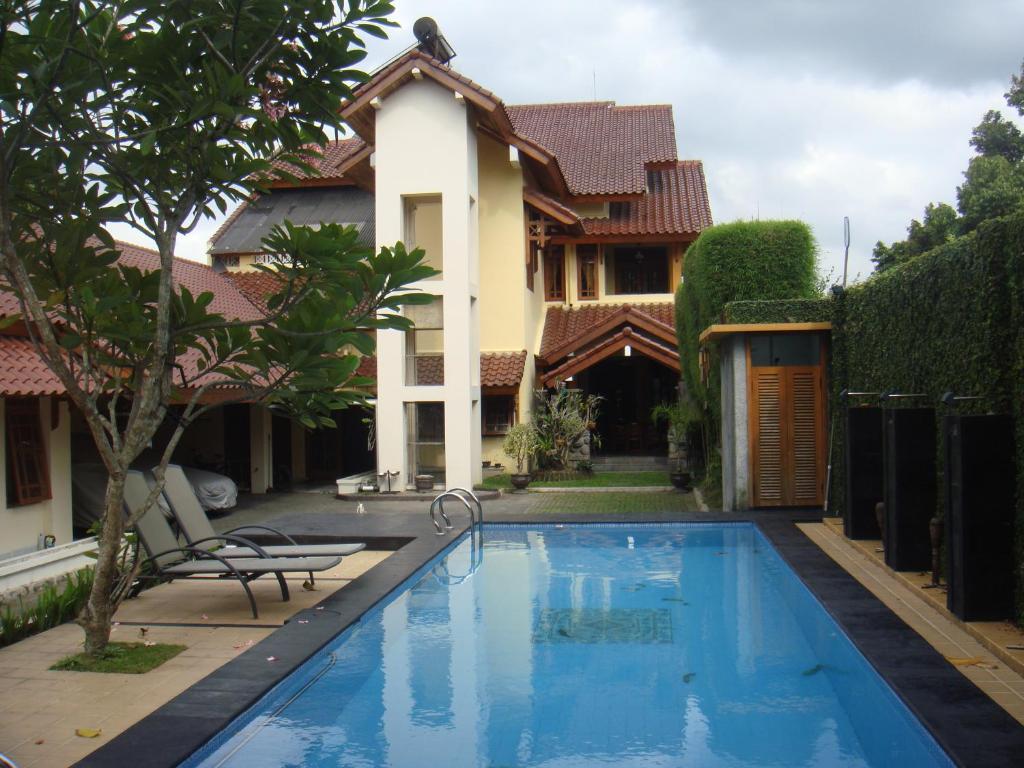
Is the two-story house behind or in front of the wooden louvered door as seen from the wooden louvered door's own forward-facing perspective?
behind

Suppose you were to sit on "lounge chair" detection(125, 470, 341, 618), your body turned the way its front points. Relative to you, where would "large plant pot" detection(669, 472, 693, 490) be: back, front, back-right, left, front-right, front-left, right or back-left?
front-left

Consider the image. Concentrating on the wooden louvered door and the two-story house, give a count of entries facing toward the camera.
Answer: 2

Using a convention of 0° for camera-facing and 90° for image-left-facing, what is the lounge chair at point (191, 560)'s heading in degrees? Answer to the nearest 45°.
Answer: approximately 270°

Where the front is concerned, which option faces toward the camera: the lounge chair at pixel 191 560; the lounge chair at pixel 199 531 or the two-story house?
the two-story house

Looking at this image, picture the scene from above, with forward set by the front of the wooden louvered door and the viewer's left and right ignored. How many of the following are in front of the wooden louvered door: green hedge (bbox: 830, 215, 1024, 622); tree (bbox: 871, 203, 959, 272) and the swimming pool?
2

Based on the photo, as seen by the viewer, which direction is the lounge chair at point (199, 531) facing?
to the viewer's right

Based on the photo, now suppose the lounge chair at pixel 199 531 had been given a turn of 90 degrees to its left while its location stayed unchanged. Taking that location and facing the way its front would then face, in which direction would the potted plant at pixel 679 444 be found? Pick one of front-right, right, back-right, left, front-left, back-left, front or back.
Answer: front-right

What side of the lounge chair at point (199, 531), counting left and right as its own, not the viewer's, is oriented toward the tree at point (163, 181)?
right

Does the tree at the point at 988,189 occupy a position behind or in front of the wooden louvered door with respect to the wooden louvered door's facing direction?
behind

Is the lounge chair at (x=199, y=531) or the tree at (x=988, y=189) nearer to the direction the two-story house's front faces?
the lounge chair
